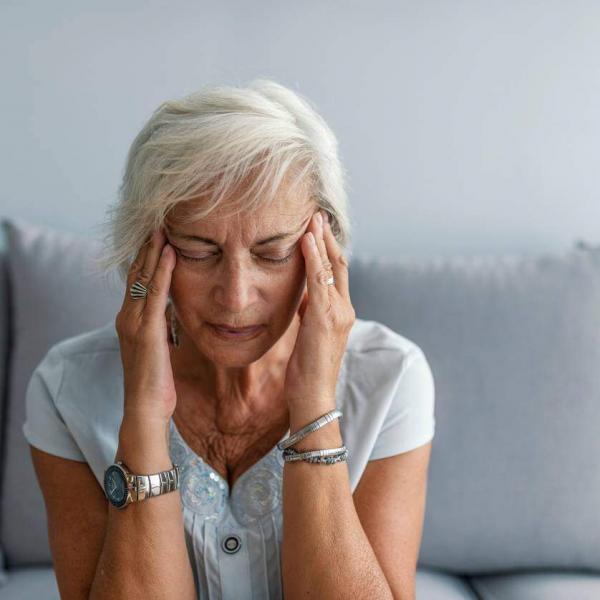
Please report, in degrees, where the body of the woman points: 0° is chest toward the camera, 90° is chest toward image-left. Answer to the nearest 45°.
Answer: approximately 0°

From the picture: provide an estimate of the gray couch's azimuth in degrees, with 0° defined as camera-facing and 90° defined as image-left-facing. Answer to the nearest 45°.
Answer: approximately 0°
